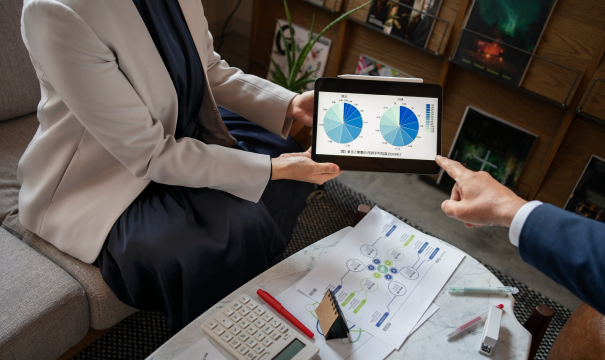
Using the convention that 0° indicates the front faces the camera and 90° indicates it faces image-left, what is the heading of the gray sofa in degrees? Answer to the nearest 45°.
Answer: approximately 315°

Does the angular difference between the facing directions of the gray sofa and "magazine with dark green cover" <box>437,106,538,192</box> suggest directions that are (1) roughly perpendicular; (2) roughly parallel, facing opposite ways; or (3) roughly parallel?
roughly perpendicular

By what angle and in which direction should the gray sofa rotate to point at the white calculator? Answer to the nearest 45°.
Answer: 0° — it already faces it

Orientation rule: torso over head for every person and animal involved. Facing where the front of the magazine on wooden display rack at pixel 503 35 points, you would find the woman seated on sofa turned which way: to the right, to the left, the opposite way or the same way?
to the left

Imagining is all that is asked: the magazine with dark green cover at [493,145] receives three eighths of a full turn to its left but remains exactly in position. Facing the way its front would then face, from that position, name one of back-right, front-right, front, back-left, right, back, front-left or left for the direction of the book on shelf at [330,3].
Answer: back-left
